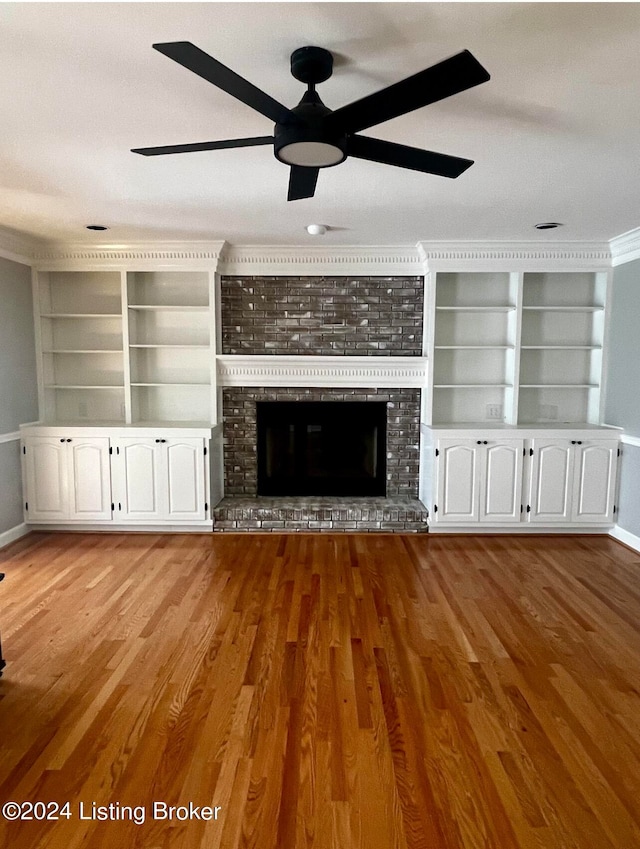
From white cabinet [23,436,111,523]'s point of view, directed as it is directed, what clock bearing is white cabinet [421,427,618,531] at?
white cabinet [421,427,618,531] is roughly at 10 o'clock from white cabinet [23,436,111,523].

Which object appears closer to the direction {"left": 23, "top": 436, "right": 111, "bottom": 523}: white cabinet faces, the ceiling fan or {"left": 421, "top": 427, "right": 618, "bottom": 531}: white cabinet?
the ceiling fan

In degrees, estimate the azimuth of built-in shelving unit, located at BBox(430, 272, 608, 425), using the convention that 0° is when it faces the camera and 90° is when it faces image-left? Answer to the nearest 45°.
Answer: approximately 0°

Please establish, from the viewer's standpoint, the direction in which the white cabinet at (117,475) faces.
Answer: facing the viewer

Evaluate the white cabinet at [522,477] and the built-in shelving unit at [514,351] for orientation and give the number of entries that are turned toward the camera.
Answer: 2

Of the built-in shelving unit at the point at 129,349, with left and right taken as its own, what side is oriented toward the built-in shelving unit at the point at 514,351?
left

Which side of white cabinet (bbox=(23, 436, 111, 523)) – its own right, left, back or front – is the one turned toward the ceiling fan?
front

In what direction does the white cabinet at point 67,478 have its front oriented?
toward the camera

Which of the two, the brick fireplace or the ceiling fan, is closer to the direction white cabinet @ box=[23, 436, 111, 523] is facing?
the ceiling fan

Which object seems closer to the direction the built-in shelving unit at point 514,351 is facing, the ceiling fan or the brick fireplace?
the ceiling fan

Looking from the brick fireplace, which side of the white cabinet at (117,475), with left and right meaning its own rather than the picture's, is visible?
left

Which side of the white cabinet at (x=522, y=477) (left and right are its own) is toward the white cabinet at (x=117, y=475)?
right

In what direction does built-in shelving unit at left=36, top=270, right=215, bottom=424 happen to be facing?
toward the camera
